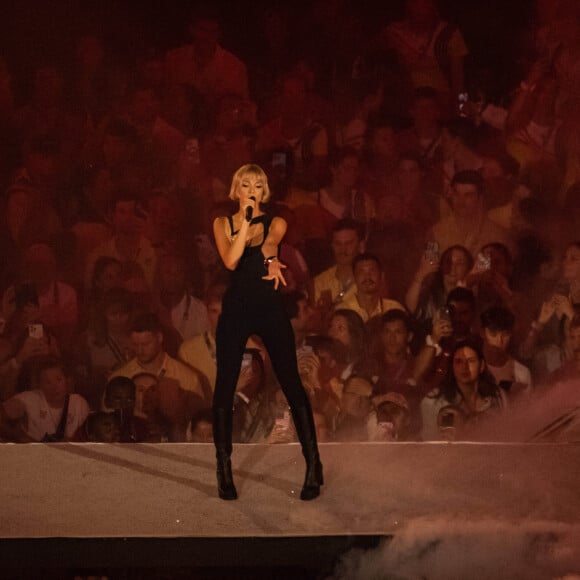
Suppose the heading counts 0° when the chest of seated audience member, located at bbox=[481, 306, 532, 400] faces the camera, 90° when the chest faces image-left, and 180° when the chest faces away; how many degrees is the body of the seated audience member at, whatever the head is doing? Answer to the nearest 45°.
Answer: approximately 0°

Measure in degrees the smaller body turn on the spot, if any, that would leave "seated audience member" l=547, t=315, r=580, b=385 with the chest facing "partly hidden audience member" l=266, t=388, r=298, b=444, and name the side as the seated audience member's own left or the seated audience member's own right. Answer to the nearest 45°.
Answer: approximately 90° to the seated audience member's own right

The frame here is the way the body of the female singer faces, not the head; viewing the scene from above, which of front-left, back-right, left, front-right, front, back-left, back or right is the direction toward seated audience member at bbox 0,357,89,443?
back-right
